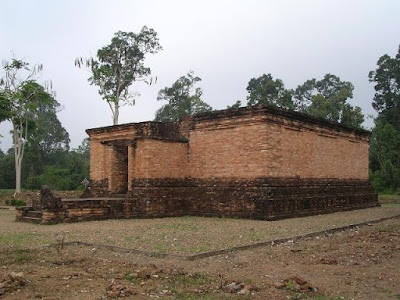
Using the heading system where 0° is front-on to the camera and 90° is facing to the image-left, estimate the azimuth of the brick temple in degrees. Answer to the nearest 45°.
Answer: approximately 45°

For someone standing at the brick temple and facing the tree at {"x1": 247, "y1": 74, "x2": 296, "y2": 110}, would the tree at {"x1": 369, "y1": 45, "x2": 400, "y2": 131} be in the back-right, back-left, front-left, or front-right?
front-right

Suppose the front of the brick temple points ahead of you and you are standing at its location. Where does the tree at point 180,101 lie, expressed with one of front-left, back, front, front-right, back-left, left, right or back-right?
back-right

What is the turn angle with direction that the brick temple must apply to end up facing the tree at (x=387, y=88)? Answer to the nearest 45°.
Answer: approximately 180°

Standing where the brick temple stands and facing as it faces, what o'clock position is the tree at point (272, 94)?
The tree is roughly at 5 o'clock from the brick temple.
